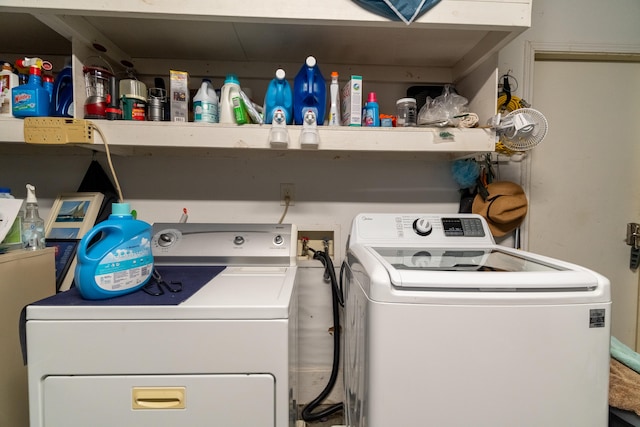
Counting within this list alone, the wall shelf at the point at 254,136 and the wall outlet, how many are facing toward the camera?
2

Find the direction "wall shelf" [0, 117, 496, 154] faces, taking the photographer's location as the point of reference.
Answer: facing the viewer

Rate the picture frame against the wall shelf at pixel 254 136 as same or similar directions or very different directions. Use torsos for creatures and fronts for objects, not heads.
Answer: same or similar directions

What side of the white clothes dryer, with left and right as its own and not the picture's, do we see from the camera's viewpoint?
front

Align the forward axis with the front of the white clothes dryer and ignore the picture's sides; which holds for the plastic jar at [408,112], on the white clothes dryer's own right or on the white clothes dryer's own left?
on the white clothes dryer's own left

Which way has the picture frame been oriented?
toward the camera

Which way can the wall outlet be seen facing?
toward the camera

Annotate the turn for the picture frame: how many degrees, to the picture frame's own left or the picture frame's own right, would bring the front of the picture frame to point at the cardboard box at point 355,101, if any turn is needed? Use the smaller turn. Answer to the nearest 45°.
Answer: approximately 45° to the picture frame's own left
